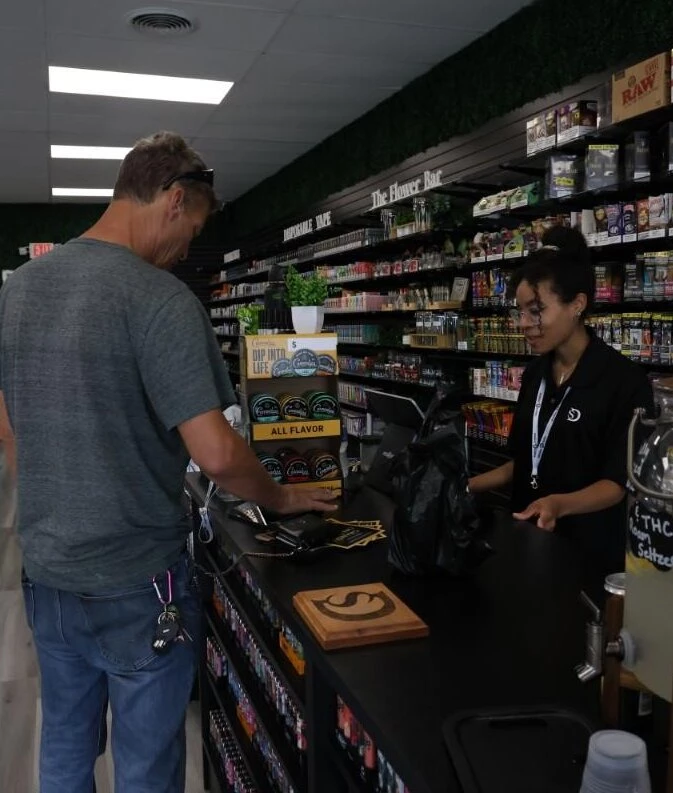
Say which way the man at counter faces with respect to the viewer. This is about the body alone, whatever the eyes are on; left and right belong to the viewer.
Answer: facing away from the viewer and to the right of the viewer

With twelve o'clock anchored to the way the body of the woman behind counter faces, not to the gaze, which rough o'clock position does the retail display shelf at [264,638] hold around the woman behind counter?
The retail display shelf is roughly at 12 o'clock from the woman behind counter.

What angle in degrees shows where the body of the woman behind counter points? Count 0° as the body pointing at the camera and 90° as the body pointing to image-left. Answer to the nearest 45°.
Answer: approximately 45°

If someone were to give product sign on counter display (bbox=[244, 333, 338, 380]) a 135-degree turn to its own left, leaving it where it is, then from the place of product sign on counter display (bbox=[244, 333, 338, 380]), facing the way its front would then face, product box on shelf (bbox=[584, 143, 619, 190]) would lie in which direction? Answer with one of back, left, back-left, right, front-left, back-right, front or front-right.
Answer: front

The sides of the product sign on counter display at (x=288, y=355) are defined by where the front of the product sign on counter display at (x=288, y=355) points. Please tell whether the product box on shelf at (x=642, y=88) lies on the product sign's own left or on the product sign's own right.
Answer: on the product sign's own left

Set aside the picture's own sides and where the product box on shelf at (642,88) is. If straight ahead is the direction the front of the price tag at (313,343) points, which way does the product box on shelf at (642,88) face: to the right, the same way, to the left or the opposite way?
to the right

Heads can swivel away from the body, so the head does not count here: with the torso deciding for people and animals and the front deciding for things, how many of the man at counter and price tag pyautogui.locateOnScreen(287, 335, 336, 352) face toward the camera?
1

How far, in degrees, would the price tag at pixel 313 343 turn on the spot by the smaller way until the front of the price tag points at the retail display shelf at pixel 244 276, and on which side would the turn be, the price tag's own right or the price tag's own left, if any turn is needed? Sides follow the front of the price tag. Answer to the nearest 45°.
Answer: approximately 180°

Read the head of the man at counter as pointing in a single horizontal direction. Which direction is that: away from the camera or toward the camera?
away from the camera

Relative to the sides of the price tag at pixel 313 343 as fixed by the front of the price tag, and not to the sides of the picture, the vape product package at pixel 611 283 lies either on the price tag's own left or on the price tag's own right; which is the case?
on the price tag's own left

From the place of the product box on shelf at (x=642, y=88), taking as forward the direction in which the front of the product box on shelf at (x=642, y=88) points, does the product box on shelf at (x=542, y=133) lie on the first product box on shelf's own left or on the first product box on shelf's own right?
on the first product box on shelf's own right
